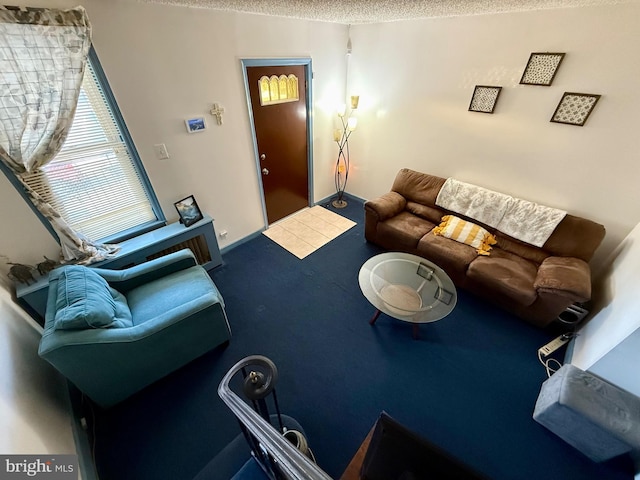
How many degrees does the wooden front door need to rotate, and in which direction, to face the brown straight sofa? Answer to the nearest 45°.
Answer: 0° — it already faces it

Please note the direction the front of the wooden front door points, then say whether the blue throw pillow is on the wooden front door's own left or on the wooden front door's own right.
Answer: on the wooden front door's own right

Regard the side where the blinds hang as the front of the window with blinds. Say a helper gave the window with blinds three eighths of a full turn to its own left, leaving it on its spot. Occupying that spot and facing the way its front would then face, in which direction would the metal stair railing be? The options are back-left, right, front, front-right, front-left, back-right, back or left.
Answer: back

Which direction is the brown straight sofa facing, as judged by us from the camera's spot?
facing the viewer and to the left of the viewer

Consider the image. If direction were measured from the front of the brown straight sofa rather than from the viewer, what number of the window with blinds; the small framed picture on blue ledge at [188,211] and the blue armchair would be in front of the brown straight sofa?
3

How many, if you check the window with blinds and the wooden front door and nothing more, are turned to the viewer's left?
0

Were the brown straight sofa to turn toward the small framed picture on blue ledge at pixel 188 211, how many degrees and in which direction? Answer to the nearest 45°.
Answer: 0° — it already faces it

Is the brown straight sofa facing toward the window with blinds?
yes

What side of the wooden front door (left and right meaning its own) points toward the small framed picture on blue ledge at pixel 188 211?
right

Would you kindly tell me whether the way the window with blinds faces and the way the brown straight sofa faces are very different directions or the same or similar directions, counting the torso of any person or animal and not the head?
very different directions

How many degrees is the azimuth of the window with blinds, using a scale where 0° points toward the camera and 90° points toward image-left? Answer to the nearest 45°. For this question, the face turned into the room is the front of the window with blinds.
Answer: approximately 315°

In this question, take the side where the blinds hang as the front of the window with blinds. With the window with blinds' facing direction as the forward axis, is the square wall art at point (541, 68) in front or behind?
in front

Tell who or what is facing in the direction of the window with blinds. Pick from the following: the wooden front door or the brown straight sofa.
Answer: the brown straight sofa

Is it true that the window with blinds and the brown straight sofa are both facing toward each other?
yes

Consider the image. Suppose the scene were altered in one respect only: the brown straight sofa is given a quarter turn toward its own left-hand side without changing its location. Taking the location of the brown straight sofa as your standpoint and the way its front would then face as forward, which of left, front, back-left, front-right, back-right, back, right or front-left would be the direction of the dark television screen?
front-right
